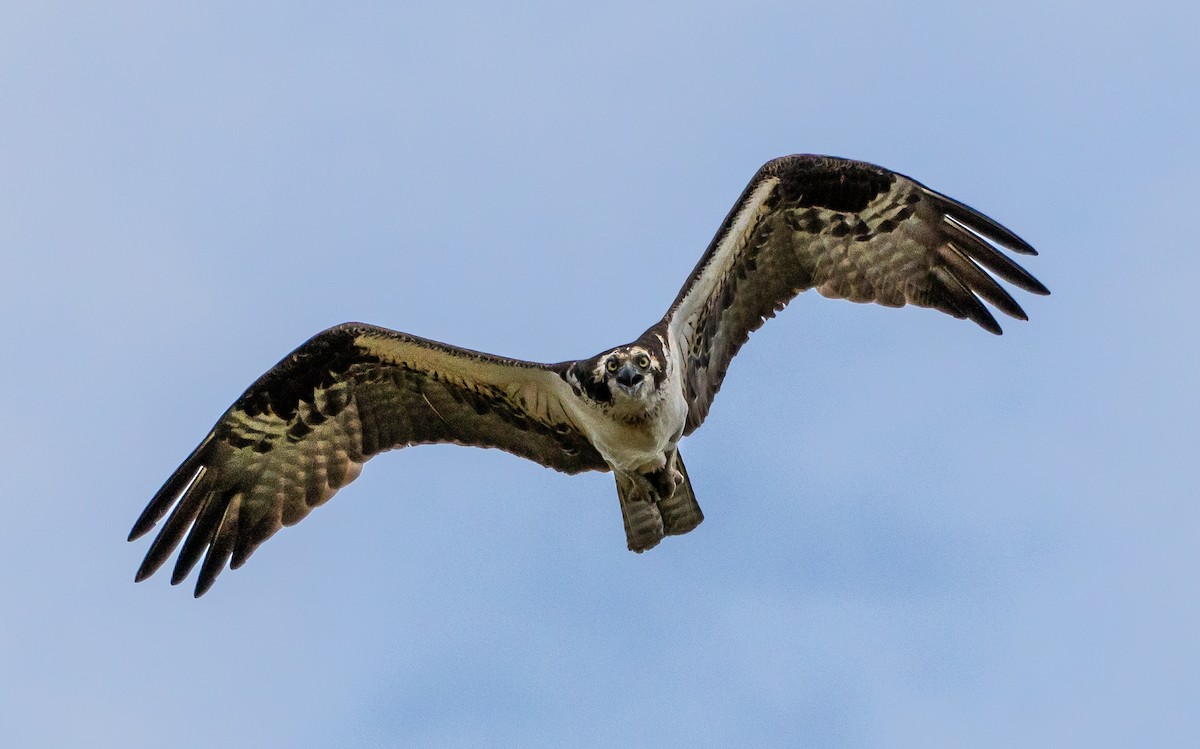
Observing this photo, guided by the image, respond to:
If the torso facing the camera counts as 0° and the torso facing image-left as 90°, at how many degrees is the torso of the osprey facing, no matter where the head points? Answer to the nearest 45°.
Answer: approximately 0°
